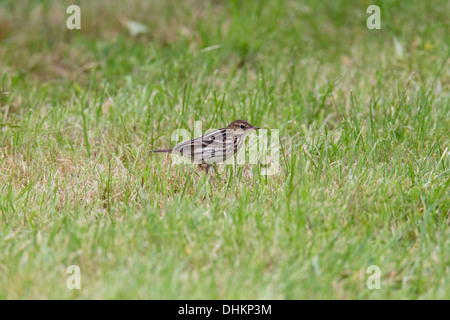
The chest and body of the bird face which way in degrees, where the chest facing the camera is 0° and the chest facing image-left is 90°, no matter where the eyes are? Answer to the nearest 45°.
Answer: approximately 270°
